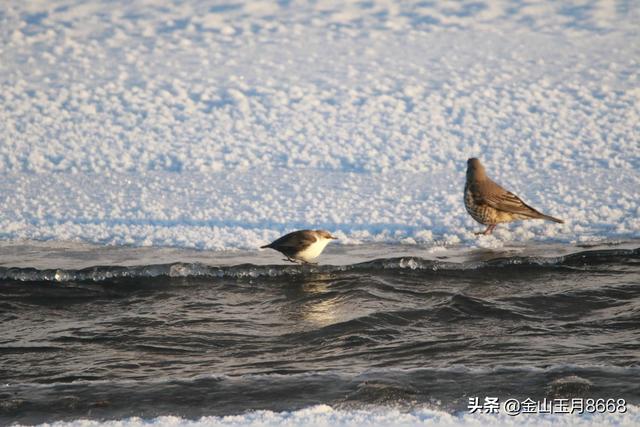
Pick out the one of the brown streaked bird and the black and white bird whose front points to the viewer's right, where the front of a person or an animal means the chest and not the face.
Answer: the black and white bird

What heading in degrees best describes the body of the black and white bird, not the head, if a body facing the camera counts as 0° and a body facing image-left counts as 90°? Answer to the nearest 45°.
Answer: approximately 270°

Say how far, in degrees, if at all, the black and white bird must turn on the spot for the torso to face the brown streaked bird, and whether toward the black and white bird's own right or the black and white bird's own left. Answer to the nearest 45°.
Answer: approximately 45° to the black and white bird's own left

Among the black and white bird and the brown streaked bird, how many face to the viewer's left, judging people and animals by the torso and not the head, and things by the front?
1

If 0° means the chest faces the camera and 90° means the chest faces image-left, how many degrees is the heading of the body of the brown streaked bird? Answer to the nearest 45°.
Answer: approximately 90°

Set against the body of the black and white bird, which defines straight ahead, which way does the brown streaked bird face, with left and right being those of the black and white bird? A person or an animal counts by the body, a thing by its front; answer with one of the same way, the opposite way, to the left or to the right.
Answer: the opposite way

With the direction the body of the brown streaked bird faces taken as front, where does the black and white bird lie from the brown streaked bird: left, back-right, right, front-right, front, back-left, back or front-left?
front-left
